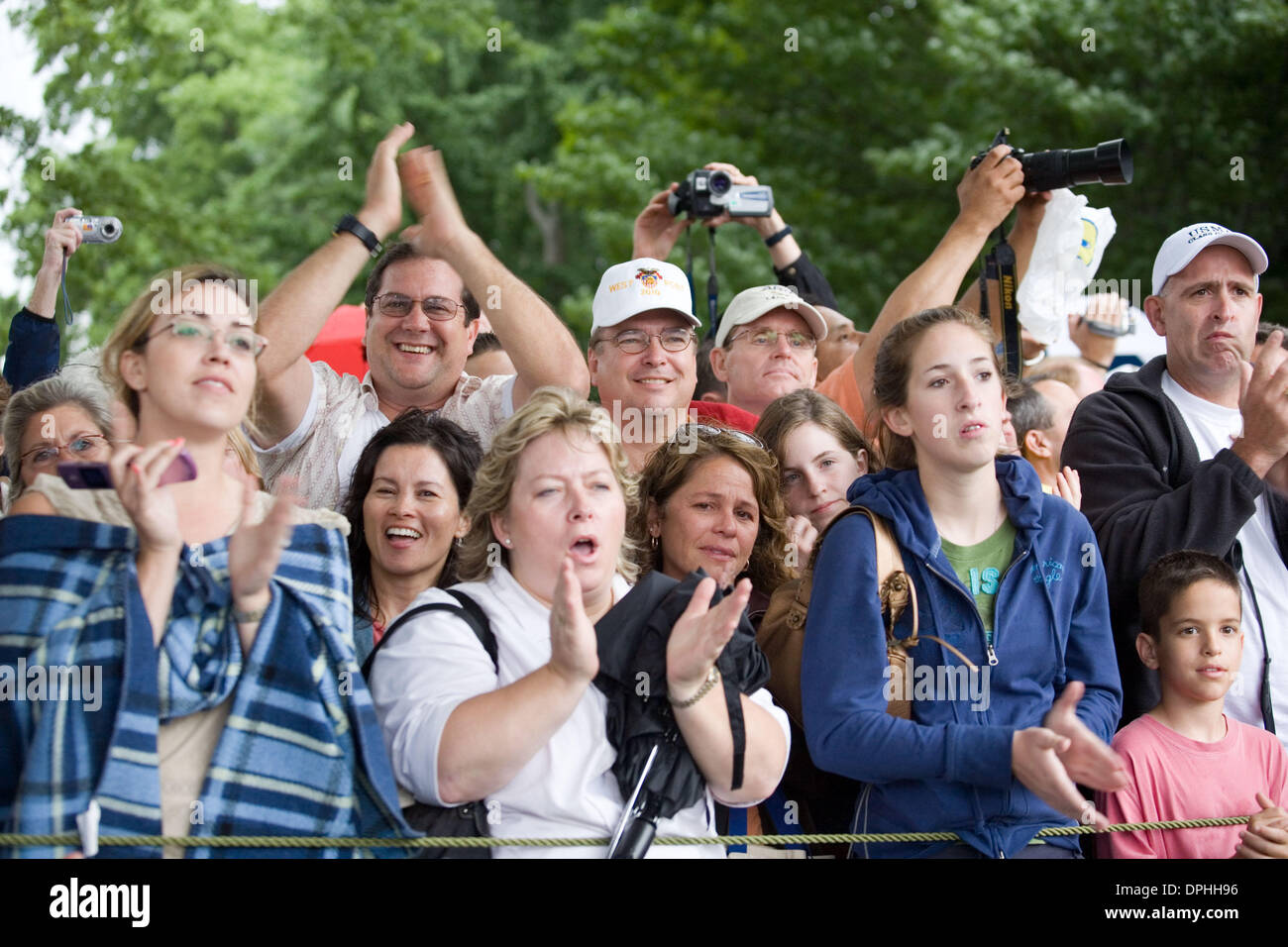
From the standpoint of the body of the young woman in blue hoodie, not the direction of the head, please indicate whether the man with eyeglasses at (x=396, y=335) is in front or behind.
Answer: behind

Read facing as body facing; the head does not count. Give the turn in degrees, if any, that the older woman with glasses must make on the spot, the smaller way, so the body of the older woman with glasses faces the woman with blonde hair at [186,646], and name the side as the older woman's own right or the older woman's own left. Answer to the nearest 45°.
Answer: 0° — they already face them

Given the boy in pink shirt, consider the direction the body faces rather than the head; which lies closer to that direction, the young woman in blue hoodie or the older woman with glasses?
the young woman in blue hoodie

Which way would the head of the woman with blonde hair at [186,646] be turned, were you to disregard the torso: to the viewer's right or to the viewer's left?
to the viewer's right

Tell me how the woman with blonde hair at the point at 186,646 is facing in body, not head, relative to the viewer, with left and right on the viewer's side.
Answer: facing the viewer and to the right of the viewer

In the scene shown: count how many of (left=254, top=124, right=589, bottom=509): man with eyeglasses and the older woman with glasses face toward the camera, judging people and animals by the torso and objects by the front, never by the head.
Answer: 2
